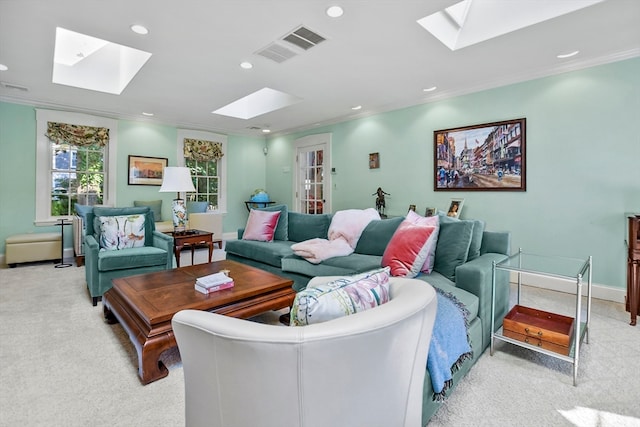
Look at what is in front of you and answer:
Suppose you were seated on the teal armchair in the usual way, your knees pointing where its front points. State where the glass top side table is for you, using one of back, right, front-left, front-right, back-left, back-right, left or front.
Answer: front

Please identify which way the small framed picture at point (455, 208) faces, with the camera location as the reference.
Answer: facing the viewer and to the left of the viewer

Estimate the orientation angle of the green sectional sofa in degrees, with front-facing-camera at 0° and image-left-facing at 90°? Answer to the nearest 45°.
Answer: approximately 45°

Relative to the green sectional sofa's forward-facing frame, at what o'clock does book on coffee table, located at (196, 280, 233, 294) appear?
The book on coffee table is roughly at 1 o'clock from the green sectional sofa.

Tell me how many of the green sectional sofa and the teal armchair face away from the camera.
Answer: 0

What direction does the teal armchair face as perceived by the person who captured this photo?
facing the viewer and to the right of the viewer

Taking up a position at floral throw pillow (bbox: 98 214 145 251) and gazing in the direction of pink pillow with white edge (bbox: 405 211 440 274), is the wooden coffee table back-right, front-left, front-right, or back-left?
front-right

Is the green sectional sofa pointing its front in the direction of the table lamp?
no

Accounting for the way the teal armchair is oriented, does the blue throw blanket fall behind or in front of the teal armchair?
in front

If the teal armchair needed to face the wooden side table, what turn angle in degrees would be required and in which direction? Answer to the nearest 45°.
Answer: approximately 90° to its left

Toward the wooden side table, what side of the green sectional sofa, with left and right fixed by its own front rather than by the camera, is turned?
right

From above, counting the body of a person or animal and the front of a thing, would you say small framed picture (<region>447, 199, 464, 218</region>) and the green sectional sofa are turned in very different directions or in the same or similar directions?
same or similar directions

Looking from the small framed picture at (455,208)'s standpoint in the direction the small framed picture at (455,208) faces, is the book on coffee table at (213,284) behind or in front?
in front

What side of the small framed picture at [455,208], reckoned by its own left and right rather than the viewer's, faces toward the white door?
right
